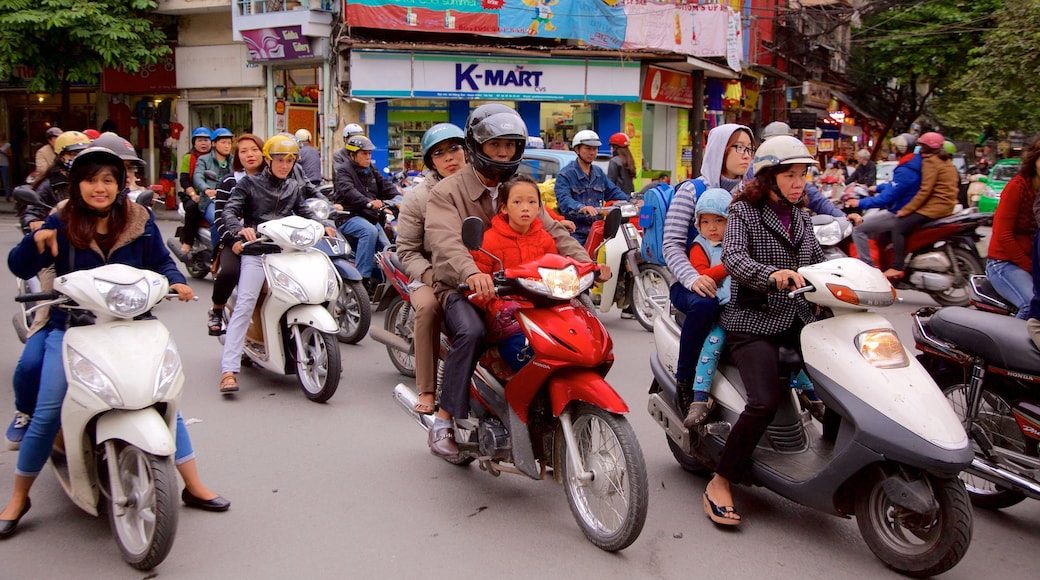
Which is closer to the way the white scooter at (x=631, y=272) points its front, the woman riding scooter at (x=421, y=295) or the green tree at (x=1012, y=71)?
the woman riding scooter

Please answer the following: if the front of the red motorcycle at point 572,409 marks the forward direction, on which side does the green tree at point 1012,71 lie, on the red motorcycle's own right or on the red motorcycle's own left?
on the red motorcycle's own left

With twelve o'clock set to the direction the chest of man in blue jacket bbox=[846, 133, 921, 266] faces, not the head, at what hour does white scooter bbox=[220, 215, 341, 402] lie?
The white scooter is roughly at 10 o'clock from the man in blue jacket.

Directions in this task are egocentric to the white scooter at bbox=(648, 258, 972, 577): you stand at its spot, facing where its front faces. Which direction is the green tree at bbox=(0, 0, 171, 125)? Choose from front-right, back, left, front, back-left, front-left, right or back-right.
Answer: back

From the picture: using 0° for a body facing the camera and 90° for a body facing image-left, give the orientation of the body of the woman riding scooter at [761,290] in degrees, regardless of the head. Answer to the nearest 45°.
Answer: approximately 315°

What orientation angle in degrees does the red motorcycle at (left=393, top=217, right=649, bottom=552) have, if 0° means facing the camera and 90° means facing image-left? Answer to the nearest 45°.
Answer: approximately 315°

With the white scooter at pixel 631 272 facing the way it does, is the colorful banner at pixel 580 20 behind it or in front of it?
behind

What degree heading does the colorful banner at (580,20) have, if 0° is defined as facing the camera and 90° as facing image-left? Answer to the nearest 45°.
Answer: approximately 0°

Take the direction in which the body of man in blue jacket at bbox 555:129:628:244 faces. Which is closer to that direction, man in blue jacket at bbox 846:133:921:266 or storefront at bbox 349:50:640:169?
the man in blue jacket

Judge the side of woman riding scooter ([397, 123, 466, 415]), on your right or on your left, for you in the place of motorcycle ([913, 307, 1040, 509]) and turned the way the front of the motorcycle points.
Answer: on your right
